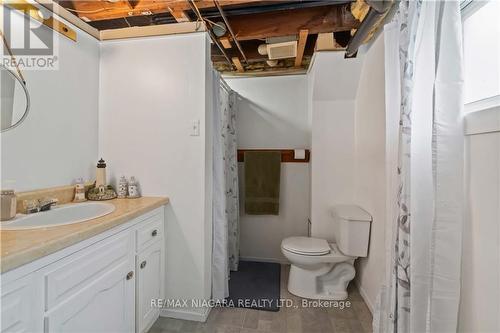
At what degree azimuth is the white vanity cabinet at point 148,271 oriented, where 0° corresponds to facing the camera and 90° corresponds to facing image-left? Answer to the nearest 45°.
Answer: approximately 315°

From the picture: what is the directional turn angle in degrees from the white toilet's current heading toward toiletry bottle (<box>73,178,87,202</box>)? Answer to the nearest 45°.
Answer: approximately 45° to its left

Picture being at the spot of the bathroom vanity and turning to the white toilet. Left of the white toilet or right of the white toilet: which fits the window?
right

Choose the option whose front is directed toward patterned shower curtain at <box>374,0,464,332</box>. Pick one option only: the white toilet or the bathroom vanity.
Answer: the bathroom vanity

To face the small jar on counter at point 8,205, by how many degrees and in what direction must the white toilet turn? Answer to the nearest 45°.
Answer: approximately 45° to its left

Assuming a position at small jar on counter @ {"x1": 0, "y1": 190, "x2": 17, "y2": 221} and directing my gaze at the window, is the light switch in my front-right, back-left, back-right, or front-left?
front-left

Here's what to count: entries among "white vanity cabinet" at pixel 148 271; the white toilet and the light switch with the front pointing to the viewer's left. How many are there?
1

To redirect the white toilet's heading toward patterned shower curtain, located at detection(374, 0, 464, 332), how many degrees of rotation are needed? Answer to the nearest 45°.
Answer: approximately 90° to its left

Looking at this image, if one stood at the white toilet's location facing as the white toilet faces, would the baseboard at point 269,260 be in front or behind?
in front

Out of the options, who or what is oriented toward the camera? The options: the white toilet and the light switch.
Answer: the light switch

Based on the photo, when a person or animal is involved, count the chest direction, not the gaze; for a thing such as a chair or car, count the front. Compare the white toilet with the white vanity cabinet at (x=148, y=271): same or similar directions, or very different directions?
very different directions

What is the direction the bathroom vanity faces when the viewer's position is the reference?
facing the viewer and to the right of the viewer

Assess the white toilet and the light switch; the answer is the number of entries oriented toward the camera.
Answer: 1

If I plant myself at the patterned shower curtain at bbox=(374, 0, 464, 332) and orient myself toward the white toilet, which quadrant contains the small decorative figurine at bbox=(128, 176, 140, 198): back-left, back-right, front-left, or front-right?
front-left

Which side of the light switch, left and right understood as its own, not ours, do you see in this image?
front

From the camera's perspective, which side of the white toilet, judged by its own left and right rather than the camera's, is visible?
left

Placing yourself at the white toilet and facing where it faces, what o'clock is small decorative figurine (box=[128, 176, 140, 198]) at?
The small decorative figurine is roughly at 11 o'clock from the white toilet.
